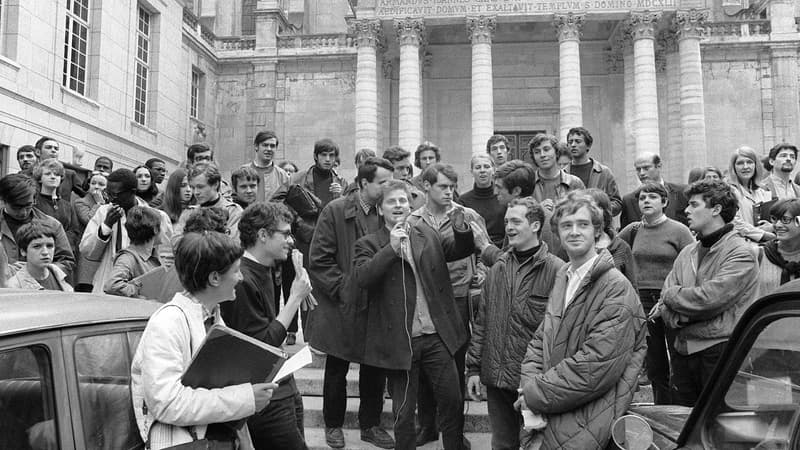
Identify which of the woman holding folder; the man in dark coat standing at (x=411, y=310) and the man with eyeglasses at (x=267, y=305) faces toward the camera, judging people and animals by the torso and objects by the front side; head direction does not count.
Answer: the man in dark coat standing

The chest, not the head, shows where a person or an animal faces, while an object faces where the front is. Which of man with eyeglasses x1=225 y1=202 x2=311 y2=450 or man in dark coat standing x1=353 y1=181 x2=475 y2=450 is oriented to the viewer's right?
the man with eyeglasses

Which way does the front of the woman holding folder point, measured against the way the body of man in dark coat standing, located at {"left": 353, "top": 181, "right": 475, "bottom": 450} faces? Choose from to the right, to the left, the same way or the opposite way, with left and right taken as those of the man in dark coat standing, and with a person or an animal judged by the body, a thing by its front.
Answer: to the left

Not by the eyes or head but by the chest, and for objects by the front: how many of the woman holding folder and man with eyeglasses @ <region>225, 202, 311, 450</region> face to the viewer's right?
2

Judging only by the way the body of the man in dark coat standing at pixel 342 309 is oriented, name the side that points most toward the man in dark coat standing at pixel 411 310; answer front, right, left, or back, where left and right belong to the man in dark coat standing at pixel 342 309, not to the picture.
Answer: front

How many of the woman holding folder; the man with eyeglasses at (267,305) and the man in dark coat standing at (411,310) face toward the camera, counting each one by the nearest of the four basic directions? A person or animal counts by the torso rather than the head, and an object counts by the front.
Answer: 1

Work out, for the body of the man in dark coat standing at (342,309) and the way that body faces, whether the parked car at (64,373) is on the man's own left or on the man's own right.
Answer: on the man's own right

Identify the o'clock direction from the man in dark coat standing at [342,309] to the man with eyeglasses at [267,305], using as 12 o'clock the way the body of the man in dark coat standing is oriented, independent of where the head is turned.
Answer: The man with eyeglasses is roughly at 2 o'clock from the man in dark coat standing.

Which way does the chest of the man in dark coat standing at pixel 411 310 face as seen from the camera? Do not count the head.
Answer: toward the camera

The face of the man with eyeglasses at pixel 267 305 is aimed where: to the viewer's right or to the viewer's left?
to the viewer's right

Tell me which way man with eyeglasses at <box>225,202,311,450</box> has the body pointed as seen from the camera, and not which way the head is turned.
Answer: to the viewer's right

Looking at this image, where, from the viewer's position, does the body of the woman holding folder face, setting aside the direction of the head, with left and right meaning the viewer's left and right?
facing to the right of the viewer

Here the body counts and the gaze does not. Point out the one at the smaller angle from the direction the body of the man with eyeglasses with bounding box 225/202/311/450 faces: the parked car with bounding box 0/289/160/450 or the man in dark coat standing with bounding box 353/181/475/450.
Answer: the man in dark coat standing
